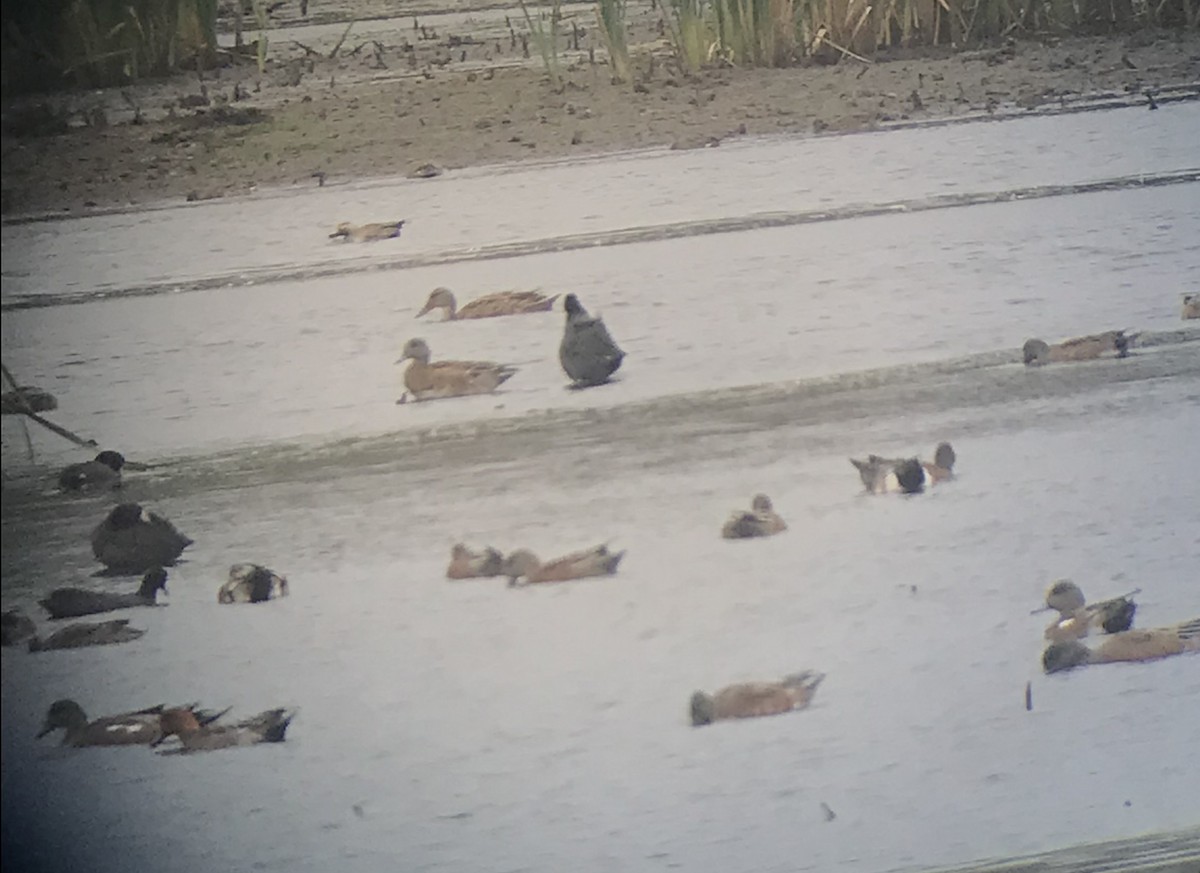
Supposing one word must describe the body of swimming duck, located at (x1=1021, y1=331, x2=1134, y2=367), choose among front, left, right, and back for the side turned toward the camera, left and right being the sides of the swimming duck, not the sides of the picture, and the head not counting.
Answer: left

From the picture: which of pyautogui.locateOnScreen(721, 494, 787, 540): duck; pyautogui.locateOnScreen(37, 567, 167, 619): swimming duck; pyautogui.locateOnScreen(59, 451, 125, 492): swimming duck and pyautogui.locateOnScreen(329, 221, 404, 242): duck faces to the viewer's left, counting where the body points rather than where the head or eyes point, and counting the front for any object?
pyautogui.locateOnScreen(329, 221, 404, 242): duck

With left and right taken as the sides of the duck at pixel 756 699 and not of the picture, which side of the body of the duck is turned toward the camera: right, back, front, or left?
left

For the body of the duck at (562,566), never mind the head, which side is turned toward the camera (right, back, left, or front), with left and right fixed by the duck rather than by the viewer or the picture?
left

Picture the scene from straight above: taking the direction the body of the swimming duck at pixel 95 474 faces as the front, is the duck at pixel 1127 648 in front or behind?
in front

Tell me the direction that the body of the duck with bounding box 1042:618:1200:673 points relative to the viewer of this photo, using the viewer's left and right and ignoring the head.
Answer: facing to the left of the viewer

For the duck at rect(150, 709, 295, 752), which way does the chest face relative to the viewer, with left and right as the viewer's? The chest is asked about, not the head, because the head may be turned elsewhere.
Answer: facing to the left of the viewer

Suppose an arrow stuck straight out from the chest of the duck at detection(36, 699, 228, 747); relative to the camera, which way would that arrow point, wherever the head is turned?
to the viewer's left

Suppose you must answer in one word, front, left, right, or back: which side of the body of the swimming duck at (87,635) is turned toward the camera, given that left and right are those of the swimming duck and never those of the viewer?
left
